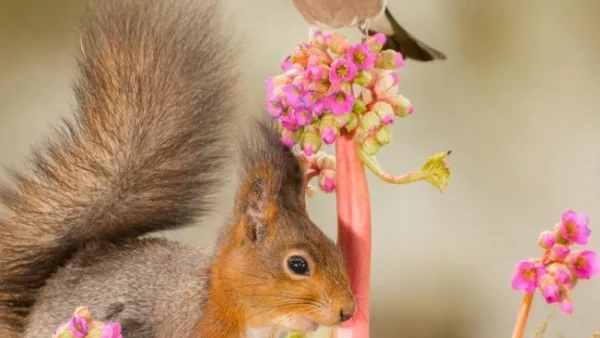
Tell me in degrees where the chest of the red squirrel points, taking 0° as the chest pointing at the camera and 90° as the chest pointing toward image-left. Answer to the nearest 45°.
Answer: approximately 270°

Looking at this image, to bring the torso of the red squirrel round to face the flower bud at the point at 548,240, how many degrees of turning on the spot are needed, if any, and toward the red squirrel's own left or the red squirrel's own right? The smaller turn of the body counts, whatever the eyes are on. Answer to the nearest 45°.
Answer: approximately 45° to the red squirrel's own right

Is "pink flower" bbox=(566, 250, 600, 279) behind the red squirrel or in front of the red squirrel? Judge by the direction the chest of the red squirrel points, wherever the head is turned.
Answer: in front

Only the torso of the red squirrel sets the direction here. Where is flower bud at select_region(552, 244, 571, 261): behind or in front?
in front
